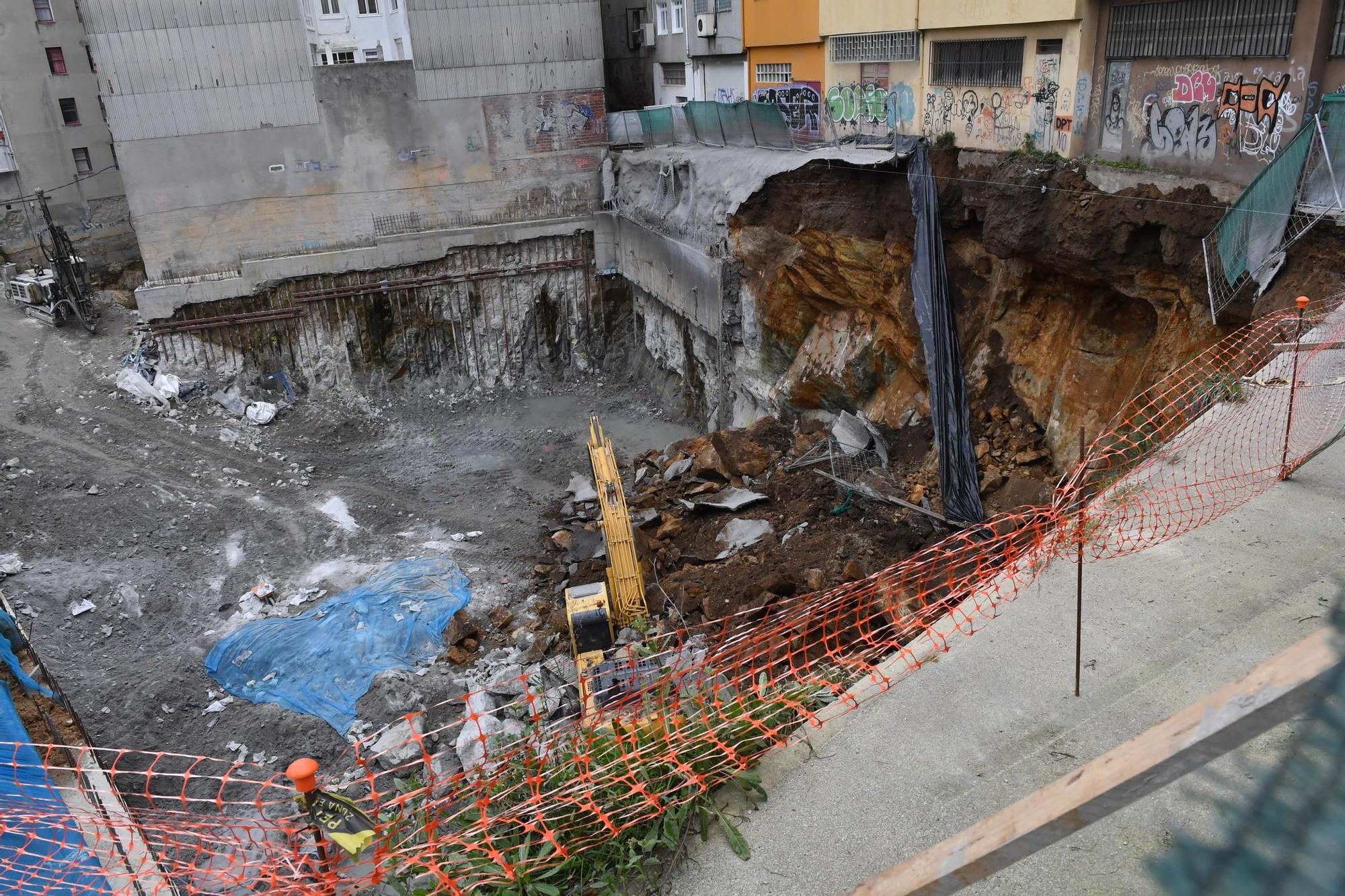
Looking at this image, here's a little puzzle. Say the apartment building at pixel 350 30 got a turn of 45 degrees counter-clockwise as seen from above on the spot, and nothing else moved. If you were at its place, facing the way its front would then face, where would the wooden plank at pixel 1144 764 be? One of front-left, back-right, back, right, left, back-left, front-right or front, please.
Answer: front-right

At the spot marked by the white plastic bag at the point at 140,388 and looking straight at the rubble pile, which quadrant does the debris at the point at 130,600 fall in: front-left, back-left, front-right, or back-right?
front-right

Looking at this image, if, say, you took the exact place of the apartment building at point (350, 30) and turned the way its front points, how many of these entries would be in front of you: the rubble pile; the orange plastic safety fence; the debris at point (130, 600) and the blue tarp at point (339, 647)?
4

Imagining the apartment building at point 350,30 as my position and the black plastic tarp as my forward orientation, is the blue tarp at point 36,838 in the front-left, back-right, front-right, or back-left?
front-right

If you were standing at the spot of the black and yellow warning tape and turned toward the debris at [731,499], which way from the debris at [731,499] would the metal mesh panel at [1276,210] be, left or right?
right

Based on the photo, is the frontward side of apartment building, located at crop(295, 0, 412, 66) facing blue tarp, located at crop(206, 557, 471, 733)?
yes

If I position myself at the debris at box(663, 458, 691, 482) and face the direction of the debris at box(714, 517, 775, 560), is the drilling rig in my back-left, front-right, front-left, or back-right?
back-right

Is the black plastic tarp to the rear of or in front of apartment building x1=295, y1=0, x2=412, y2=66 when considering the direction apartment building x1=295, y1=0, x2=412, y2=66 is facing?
in front

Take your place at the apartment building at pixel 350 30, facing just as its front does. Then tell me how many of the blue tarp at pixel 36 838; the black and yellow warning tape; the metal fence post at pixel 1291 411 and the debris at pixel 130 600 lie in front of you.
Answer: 4

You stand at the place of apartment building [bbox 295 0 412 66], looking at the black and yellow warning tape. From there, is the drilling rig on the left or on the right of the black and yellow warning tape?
right

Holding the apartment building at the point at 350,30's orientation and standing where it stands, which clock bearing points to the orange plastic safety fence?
The orange plastic safety fence is roughly at 12 o'clock from the apartment building.

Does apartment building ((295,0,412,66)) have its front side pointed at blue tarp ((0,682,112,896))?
yes

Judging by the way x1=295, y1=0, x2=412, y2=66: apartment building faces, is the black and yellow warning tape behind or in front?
in front

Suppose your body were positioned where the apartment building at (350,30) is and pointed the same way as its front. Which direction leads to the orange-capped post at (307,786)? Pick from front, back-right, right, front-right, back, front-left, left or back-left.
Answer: front

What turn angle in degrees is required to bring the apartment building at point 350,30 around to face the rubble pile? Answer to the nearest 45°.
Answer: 0° — it already faces it

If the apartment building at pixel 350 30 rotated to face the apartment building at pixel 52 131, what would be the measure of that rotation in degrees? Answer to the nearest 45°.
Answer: approximately 90° to its right

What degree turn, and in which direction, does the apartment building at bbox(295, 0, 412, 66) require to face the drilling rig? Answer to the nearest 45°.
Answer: approximately 45° to its right

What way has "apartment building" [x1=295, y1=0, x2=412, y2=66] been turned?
toward the camera
